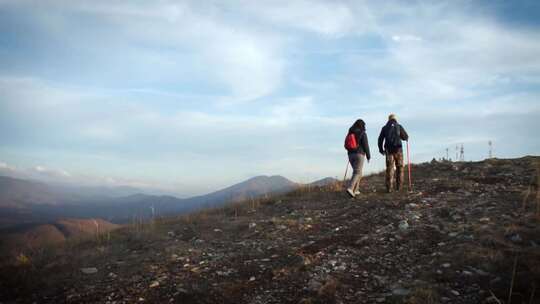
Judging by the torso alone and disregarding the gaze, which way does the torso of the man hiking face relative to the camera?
away from the camera

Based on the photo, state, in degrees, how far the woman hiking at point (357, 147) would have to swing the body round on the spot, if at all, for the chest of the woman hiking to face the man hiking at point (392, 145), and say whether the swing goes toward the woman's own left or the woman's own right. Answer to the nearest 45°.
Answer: approximately 45° to the woman's own right

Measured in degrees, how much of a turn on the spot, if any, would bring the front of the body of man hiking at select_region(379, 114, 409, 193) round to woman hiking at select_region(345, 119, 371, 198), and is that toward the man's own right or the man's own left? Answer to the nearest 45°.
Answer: approximately 90° to the man's own left

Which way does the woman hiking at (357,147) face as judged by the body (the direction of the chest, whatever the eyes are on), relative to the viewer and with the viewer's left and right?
facing away from the viewer and to the right of the viewer
